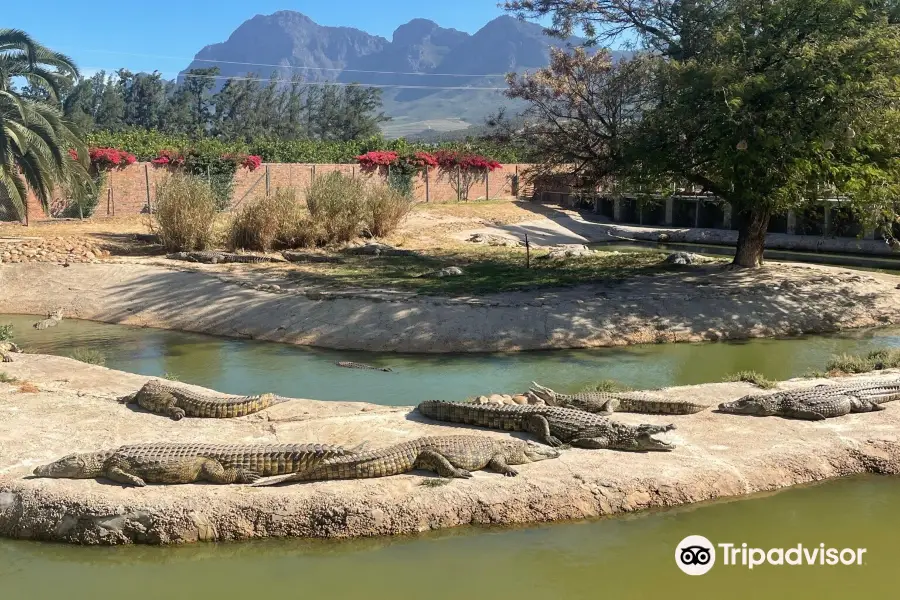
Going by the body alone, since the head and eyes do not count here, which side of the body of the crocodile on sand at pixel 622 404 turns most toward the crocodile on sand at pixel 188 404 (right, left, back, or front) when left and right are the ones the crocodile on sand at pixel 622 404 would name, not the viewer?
front

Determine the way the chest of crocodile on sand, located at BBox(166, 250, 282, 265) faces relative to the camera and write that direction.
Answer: to the viewer's left

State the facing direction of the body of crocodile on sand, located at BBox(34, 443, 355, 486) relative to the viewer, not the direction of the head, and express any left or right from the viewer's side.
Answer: facing to the left of the viewer

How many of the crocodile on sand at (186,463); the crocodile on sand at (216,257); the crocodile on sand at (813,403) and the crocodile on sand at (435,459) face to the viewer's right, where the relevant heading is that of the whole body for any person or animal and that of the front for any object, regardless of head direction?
1

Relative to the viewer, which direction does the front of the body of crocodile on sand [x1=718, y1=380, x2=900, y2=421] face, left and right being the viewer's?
facing to the left of the viewer

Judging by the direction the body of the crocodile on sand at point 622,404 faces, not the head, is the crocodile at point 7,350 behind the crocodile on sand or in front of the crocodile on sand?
in front

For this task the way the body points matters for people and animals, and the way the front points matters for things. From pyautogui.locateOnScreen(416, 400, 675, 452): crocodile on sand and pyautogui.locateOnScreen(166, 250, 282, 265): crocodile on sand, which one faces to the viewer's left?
pyautogui.locateOnScreen(166, 250, 282, 265): crocodile on sand

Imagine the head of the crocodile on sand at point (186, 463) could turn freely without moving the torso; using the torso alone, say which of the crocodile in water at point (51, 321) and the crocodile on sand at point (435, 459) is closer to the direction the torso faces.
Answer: the crocodile in water

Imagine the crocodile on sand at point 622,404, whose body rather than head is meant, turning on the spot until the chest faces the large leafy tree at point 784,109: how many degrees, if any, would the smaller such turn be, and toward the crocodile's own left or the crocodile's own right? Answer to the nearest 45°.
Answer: approximately 90° to the crocodile's own right

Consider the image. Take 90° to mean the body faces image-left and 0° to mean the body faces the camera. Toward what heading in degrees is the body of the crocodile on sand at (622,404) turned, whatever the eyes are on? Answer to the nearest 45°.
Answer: approximately 90°

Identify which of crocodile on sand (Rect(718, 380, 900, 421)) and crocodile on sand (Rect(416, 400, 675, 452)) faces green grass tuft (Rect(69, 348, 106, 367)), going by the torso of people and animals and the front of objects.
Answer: crocodile on sand (Rect(718, 380, 900, 421))

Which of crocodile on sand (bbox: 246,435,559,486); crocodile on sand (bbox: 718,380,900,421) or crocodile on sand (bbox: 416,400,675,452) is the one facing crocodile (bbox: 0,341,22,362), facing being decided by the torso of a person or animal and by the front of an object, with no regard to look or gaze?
crocodile on sand (bbox: 718,380,900,421)

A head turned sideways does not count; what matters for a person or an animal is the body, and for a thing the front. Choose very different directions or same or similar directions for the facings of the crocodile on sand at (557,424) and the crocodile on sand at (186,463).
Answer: very different directions

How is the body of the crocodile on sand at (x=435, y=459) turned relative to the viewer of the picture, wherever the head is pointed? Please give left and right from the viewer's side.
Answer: facing to the right of the viewer

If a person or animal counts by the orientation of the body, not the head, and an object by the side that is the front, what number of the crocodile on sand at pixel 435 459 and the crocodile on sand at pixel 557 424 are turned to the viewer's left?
0

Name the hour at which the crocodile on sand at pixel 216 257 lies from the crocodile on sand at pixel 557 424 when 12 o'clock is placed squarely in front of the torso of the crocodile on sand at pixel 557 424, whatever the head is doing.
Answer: the crocodile on sand at pixel 216 257 is roughly at 8 o'clock from the crocodile on sand at pixel 557 424.

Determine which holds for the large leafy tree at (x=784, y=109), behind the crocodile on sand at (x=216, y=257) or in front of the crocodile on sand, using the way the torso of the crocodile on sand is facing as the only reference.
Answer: behind

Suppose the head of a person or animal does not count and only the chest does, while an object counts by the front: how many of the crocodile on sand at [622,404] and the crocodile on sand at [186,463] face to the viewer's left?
2
